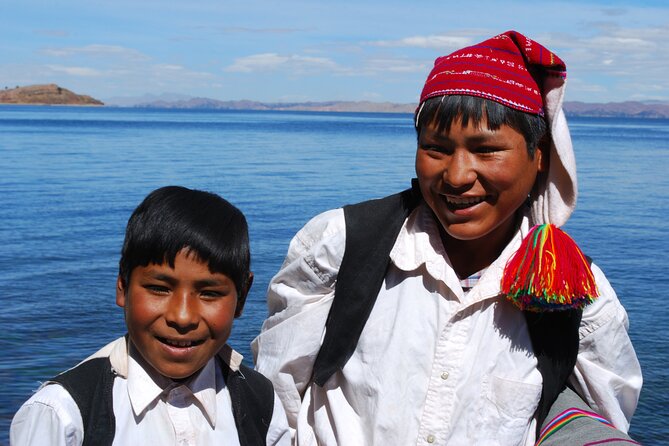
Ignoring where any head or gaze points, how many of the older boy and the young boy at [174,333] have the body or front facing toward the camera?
2

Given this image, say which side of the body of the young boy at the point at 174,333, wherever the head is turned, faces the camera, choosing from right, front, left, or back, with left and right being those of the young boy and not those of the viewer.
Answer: front

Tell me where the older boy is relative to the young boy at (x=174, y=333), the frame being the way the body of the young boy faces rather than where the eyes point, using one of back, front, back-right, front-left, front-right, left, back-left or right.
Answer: left

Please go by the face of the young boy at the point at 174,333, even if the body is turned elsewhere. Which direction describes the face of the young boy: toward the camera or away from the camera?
toward the camera

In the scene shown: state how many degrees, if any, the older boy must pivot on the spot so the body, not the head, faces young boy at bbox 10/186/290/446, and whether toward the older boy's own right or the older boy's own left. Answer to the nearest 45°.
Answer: approximately 45° to the older boy's own right

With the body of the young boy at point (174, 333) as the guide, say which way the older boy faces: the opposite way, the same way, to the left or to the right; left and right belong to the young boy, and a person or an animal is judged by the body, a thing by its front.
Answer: the same way

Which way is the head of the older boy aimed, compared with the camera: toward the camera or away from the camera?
toward the camera
